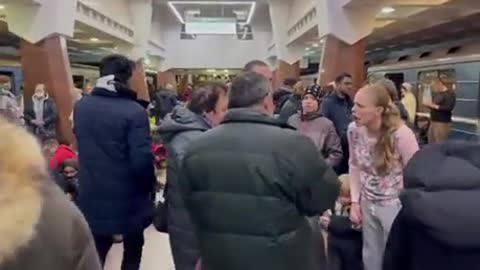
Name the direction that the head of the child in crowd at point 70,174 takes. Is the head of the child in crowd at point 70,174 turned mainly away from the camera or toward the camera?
toward the camera

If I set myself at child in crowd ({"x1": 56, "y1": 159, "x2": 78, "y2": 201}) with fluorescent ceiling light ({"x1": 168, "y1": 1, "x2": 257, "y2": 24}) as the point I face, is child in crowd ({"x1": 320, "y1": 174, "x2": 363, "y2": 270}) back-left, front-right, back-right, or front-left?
back-right

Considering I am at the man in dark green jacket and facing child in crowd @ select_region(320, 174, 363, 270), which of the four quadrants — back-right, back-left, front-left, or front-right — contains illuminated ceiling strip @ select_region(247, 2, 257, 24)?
front-left
